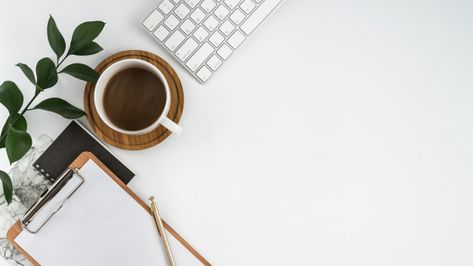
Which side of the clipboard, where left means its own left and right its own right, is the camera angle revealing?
front

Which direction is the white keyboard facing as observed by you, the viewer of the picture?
facing the viewer and to the right of the viewer
